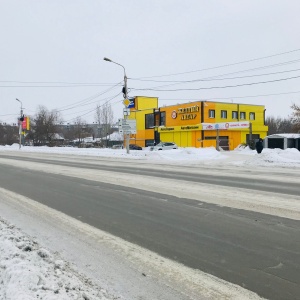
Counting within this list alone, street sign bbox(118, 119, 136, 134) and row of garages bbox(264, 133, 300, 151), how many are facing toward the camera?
2

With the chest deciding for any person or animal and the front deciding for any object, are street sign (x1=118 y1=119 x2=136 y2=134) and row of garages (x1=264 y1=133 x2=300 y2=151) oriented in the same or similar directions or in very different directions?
same or similar directions

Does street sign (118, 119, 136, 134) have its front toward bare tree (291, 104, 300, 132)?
no

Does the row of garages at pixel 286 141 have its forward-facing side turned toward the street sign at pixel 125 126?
no

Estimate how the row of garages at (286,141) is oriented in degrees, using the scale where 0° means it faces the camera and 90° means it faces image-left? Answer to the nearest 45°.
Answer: approximately 0°

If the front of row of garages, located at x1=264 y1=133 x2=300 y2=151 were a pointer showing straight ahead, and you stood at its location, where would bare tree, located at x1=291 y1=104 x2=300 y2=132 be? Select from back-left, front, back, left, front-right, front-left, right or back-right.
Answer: back

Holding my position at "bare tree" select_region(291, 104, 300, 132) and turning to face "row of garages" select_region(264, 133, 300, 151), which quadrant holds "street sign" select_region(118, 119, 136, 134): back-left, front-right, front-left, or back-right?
front-right

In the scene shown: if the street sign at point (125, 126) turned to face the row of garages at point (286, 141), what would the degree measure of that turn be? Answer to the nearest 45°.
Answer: approximately 90° to its left

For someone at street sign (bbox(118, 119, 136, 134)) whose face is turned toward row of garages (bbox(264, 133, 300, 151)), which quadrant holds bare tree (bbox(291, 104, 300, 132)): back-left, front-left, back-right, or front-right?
front-left
